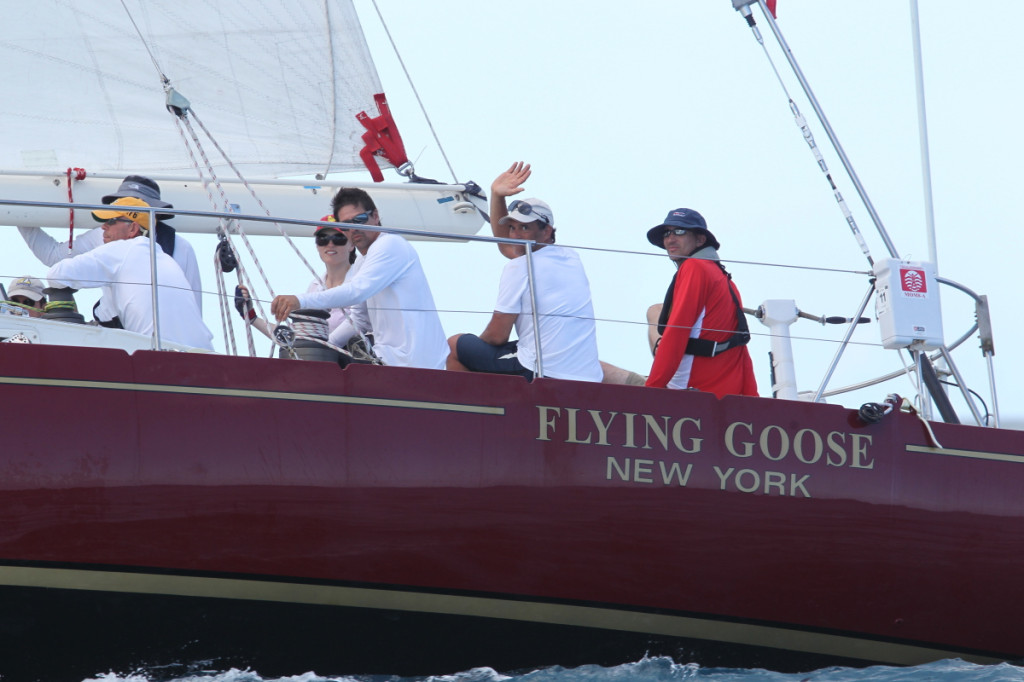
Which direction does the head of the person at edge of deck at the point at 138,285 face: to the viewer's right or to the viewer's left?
to the viewer's left

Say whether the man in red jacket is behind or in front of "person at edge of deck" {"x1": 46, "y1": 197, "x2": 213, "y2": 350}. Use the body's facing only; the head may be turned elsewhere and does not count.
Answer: behind

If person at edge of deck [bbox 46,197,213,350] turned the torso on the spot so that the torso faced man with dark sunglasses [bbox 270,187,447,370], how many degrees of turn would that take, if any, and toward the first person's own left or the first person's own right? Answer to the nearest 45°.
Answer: approximately 180°

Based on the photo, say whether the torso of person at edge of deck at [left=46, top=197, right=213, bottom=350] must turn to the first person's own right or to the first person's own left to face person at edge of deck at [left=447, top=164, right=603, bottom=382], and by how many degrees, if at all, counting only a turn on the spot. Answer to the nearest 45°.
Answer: approximately 180°

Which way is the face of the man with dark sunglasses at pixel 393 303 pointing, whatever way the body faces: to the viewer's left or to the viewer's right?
to the viewer's left

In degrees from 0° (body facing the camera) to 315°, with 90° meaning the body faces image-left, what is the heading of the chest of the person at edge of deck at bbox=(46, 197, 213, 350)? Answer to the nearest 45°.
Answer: approximately 90°
